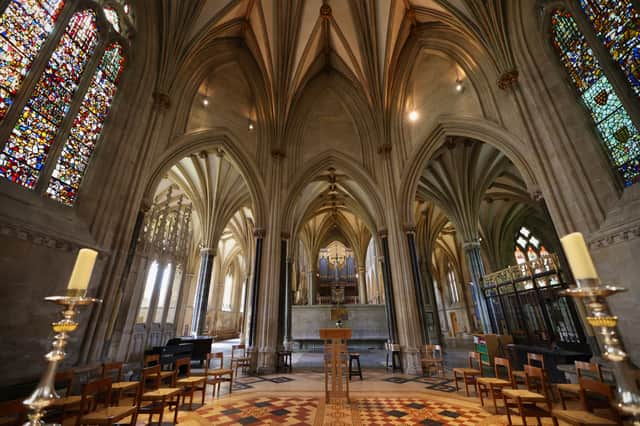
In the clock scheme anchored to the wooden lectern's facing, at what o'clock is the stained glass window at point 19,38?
The stained glass window is roughly at 2 o'clock from the wooden lectern.

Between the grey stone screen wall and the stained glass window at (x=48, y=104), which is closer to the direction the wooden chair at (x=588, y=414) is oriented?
the stained glass window

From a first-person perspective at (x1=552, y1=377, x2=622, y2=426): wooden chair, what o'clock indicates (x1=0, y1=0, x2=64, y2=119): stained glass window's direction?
The stained glass window is roughly at 12 o'clock from the wooden chair.

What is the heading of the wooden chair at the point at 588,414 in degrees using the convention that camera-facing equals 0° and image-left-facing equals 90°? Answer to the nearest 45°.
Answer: approximately 45°

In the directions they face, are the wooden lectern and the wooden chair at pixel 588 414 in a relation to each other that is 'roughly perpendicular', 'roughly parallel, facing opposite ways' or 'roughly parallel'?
roughly perpendicular

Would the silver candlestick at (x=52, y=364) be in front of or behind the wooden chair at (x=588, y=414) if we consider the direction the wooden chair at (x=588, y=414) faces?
in front

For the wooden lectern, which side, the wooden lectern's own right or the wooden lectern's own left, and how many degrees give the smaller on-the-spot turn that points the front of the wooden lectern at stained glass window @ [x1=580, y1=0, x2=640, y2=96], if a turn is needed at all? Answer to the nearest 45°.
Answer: approximately 90° to the wooden lectern's own left

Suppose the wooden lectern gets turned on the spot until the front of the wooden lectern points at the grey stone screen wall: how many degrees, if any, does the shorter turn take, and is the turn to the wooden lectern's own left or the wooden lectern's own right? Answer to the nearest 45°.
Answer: approximately 180°
